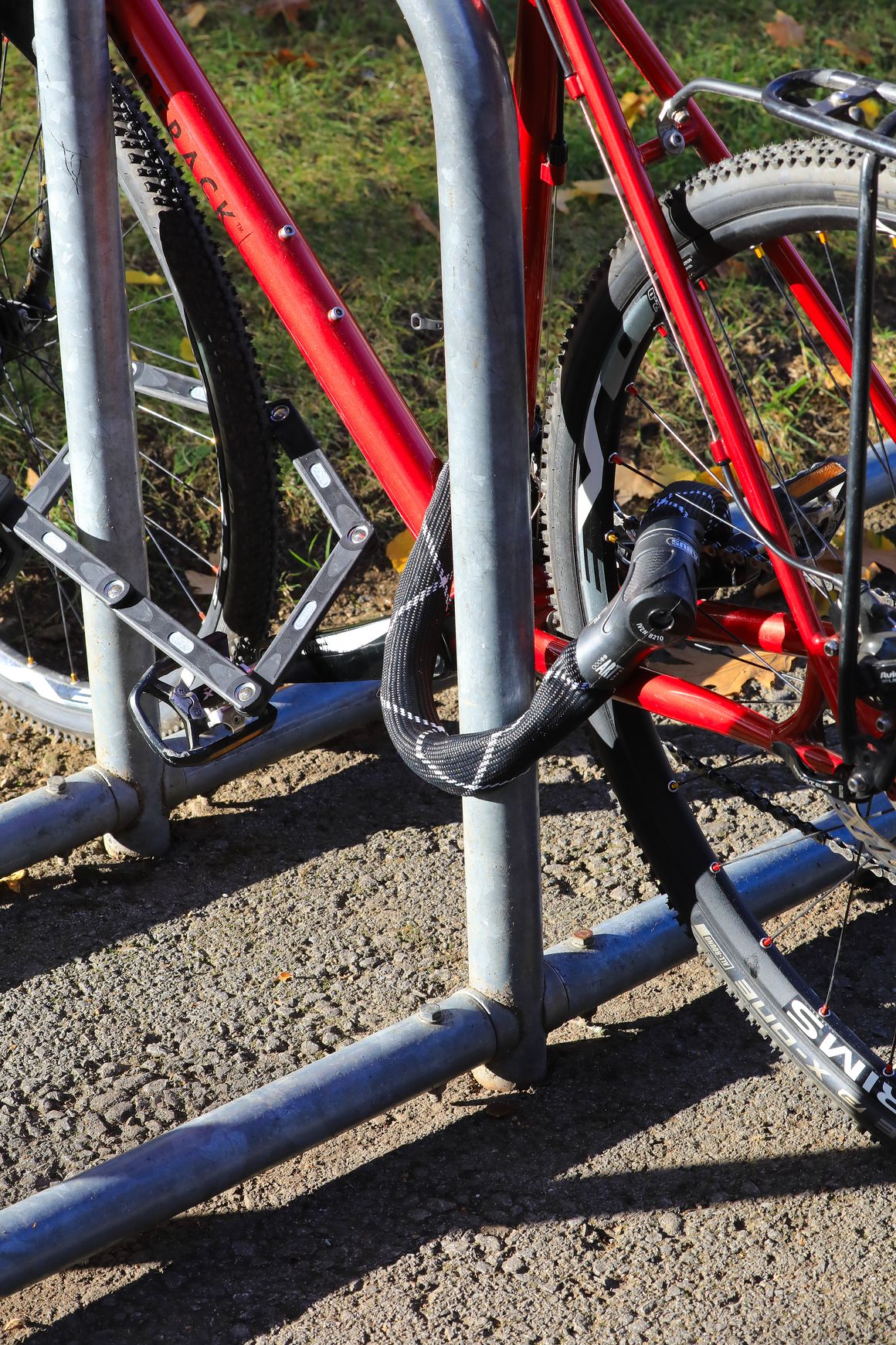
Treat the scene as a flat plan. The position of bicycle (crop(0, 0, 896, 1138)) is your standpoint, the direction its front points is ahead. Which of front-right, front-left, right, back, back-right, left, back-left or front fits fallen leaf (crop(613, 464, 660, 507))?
front-right

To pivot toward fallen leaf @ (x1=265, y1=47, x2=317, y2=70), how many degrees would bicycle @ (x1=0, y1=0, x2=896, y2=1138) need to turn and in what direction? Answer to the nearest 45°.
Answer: approximately 45° to its right

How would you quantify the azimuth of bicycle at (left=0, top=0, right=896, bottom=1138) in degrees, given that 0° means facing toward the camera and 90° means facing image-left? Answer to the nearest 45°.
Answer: approximately 135°

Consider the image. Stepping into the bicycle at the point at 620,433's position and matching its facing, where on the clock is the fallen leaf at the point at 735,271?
The fallen leaf is roughly at 2 o'clock from the bicycle.

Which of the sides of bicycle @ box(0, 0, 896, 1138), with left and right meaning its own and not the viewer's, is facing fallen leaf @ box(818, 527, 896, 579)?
right

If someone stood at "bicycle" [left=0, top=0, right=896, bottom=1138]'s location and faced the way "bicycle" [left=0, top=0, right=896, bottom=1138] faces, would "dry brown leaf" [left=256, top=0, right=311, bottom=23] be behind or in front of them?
in front

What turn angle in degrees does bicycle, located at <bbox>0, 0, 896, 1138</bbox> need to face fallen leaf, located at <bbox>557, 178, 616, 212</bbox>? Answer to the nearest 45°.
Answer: approximately 45° to its right
